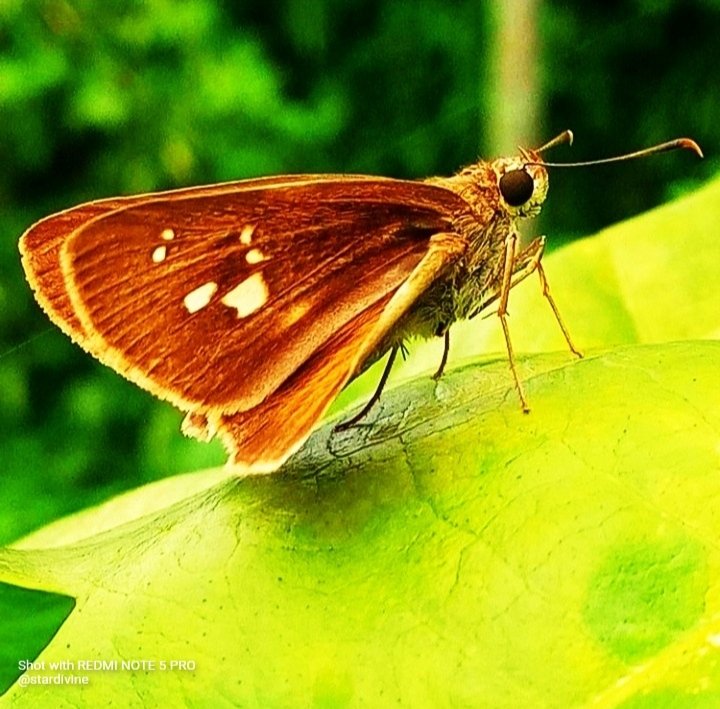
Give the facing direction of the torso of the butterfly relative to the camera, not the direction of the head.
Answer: to the viewer's right

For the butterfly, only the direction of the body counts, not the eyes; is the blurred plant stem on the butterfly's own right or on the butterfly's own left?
on the butterfly's own left
